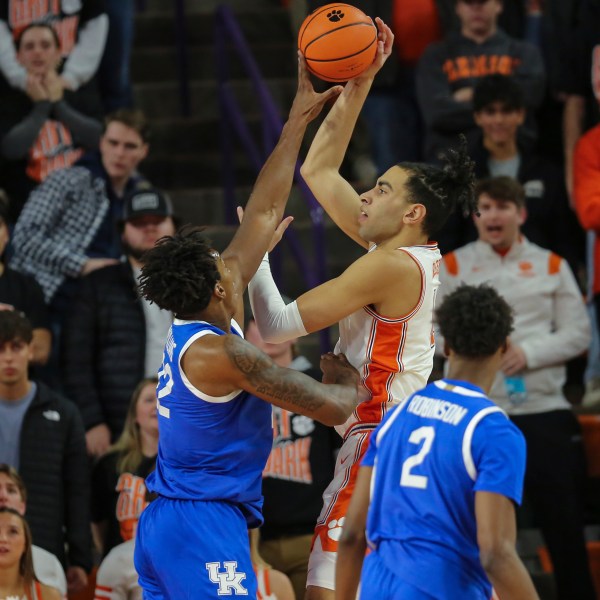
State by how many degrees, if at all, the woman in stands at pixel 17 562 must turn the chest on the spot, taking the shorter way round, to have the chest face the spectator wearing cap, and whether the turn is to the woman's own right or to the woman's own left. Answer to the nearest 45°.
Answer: approximately 135° to the woman's own left

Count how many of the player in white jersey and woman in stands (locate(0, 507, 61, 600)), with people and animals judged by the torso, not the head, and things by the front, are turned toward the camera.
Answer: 1

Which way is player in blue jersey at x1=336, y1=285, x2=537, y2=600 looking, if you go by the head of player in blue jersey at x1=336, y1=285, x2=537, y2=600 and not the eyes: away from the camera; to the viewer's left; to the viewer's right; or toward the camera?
away from the camera

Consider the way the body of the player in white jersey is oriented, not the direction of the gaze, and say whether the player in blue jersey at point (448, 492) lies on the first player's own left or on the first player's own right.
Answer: on the first player's own left

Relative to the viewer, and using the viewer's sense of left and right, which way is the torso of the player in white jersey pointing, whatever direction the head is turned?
facing to the left of the viewer

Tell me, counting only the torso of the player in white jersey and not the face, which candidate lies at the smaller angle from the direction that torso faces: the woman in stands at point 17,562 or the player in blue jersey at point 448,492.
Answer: the woman in stands

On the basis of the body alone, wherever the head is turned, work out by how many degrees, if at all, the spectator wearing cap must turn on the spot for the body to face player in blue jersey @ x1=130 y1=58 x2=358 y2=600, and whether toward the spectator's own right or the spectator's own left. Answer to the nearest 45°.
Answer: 0° — they already face them

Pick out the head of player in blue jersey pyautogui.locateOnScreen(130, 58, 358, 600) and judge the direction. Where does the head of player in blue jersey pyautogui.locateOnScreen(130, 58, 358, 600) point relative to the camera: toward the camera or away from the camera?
away from the camera

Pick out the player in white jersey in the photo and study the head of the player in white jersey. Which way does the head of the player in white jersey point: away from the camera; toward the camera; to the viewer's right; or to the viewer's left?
to the viewer's left
